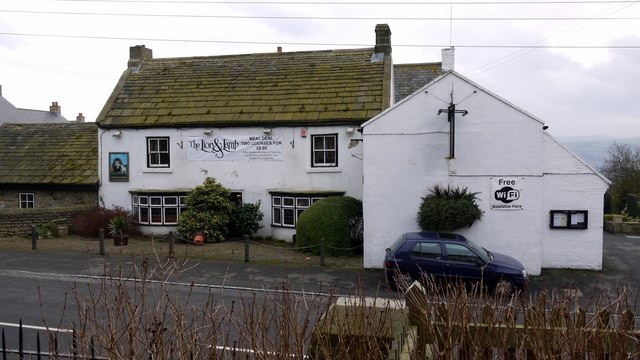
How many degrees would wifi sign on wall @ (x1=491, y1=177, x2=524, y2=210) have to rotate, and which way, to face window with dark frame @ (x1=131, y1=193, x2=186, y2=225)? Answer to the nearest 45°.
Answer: approximately 90° to its right

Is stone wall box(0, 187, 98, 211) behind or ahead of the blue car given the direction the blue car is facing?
behind

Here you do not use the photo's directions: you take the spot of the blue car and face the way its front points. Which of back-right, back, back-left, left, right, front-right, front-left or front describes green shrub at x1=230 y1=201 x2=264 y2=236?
back-left

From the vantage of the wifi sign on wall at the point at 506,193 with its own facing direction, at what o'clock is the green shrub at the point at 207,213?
The green shrub is roughly at 3 o'clock from the wifi sign on wall.

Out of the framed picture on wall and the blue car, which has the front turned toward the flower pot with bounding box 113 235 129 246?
the framed picture on wall

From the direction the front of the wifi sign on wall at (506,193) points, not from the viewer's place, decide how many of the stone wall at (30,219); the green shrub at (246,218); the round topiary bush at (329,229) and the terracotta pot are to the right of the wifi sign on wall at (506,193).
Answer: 4

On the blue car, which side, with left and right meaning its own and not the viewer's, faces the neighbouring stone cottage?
back

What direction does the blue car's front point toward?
to the viewer's right

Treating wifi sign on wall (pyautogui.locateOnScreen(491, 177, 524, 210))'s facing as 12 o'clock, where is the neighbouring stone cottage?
The neighbouring stone cottage is roughly at 3 o'clock from the wifi sign on wall.

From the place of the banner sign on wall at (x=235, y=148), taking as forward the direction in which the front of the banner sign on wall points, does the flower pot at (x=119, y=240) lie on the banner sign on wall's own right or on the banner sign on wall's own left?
on the banner sign on wall's own right

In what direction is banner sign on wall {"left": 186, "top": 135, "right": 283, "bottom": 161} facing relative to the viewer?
toward the camera

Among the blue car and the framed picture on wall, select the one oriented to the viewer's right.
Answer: the blue car

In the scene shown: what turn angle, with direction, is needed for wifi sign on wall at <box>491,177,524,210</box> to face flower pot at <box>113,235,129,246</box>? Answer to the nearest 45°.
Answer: approximately 90° to its right

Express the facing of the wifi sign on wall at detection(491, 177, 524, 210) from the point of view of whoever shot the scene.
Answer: facing the viewer

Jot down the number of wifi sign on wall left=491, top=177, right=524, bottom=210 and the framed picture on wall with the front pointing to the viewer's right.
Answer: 0

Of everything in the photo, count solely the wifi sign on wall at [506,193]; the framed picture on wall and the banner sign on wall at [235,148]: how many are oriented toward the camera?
3

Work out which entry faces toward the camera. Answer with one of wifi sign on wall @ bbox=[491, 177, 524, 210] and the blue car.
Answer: the wifi sign on wall

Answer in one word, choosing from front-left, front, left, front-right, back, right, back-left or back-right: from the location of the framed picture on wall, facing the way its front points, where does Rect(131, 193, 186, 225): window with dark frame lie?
front-left

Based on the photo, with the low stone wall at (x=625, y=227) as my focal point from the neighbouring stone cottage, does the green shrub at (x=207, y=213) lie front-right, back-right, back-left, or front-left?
front-right

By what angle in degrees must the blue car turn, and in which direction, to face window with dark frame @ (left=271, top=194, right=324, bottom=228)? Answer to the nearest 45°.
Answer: approximately 135° to its left
